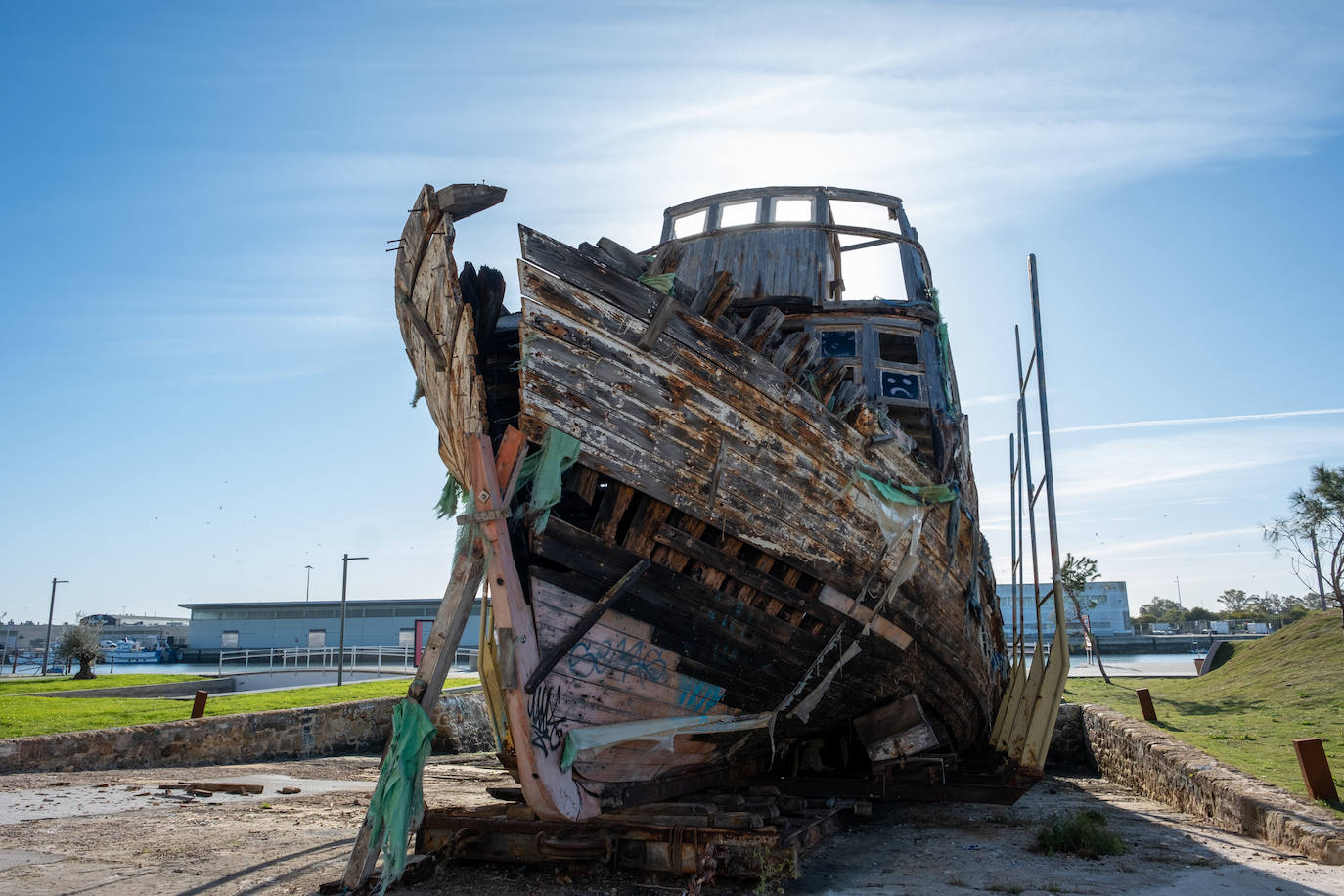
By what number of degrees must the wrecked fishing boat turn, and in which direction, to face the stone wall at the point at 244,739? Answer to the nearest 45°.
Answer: approximately 90° to its right

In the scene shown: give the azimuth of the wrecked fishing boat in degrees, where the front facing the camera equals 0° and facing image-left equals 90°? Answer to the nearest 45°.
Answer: approximately 45°
